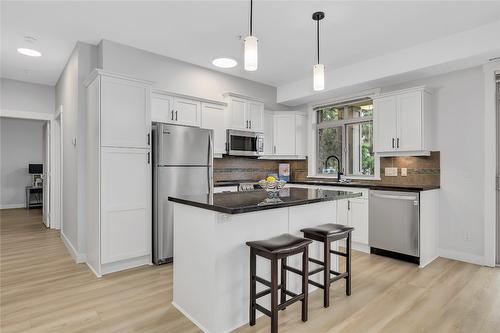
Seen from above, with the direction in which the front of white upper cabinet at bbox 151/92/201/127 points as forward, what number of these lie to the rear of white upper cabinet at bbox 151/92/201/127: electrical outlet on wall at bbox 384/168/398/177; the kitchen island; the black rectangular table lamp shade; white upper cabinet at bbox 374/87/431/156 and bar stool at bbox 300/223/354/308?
1

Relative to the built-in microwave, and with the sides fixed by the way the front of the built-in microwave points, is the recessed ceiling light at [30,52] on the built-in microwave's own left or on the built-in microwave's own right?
on the built-in microwave's own right

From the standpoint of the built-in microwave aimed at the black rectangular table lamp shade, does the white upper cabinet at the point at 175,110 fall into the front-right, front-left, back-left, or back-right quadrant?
front-left

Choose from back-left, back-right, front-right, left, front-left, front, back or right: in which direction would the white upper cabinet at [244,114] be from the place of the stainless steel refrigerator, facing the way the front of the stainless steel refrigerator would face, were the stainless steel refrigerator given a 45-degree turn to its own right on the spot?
back-left

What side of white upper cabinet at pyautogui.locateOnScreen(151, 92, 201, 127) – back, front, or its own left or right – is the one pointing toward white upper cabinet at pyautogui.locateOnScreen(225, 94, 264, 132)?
left

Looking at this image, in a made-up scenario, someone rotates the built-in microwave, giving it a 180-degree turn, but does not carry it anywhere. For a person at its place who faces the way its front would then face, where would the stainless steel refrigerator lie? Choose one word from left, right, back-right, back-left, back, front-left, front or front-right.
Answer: left

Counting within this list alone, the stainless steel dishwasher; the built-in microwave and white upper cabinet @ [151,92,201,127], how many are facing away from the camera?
0

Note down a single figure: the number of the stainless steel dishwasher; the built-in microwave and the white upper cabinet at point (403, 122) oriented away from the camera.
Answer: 0

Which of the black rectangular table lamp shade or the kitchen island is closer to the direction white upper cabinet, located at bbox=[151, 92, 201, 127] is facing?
the kitchen island

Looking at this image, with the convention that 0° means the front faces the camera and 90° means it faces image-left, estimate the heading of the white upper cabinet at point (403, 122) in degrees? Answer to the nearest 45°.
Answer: approximately 45°

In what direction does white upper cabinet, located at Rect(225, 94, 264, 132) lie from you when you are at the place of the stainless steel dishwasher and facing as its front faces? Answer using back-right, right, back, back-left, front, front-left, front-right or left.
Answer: front-right
